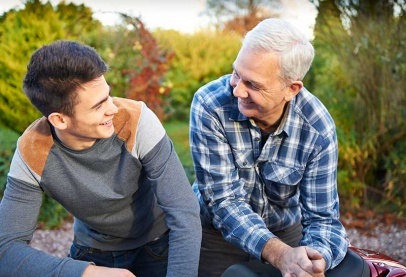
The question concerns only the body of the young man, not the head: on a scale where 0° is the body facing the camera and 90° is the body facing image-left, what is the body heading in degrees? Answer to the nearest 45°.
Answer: approximately 0°

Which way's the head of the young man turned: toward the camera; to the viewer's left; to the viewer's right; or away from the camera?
to the viewer's right

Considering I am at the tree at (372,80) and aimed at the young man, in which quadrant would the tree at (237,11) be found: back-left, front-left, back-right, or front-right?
back-right

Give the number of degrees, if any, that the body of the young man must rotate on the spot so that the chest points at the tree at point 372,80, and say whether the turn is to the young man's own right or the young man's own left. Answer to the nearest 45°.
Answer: approximately 135° to the young man's own left

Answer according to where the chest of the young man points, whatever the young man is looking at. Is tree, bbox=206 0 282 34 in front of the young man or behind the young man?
behind
